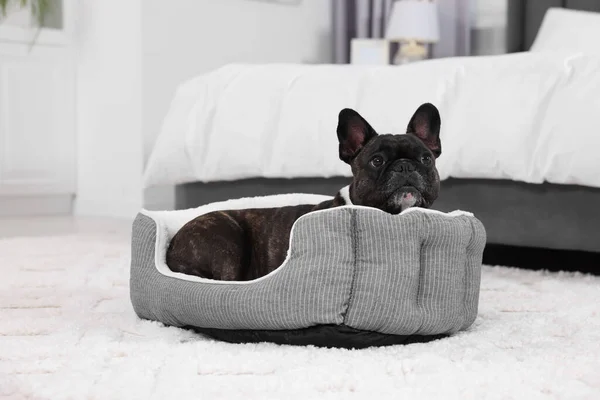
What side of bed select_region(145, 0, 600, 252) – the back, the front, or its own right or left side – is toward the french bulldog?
left

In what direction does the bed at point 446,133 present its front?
to the viewer's left

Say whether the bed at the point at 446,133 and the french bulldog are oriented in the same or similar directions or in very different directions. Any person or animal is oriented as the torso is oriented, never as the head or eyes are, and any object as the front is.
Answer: very different directions

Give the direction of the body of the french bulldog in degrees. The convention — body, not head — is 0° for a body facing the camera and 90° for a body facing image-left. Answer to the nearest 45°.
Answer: approximately 270°

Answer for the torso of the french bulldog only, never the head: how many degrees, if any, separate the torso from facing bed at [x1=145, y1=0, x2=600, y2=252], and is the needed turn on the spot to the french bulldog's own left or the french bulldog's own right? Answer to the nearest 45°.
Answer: approximately 90° to the french bulldog's own left

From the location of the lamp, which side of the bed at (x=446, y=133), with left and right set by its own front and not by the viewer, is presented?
right

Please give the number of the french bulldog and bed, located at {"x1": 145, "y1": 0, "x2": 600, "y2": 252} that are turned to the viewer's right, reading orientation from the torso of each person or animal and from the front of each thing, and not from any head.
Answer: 1

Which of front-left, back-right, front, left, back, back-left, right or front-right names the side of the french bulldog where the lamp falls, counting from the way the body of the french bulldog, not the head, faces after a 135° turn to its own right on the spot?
back-right
